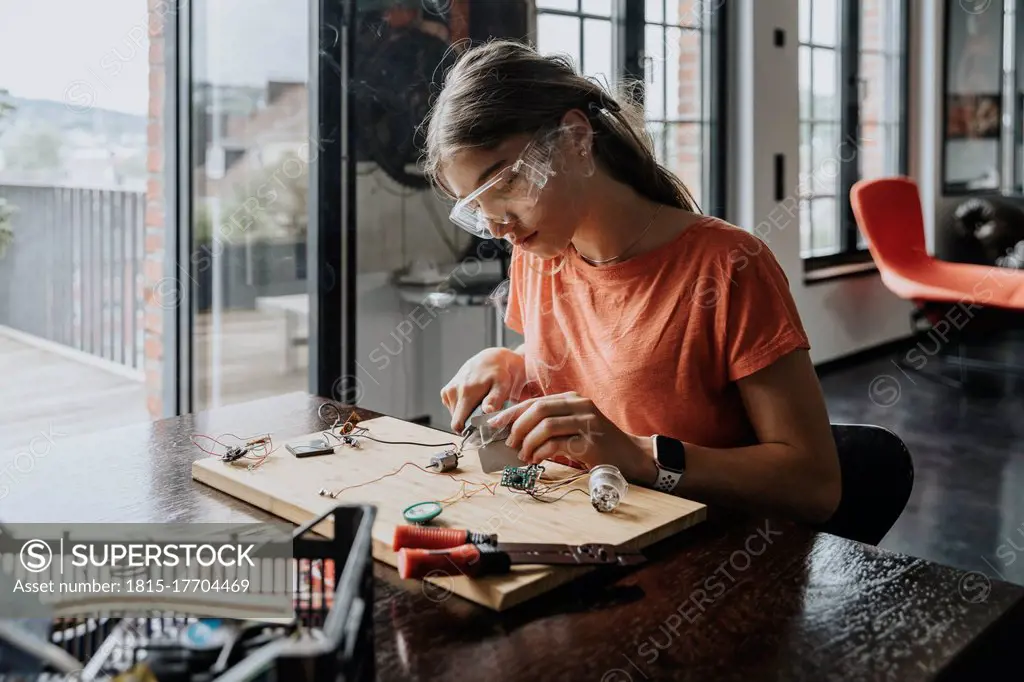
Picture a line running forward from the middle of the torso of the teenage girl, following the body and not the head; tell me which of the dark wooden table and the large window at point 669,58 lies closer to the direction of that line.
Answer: the dark wooden table

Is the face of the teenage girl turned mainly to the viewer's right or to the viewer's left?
to the viewer's left

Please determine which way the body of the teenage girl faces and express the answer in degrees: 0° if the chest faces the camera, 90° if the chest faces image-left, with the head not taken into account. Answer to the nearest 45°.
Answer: approximately 45°

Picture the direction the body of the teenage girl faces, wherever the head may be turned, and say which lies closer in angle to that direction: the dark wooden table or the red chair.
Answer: the dark wooden table
